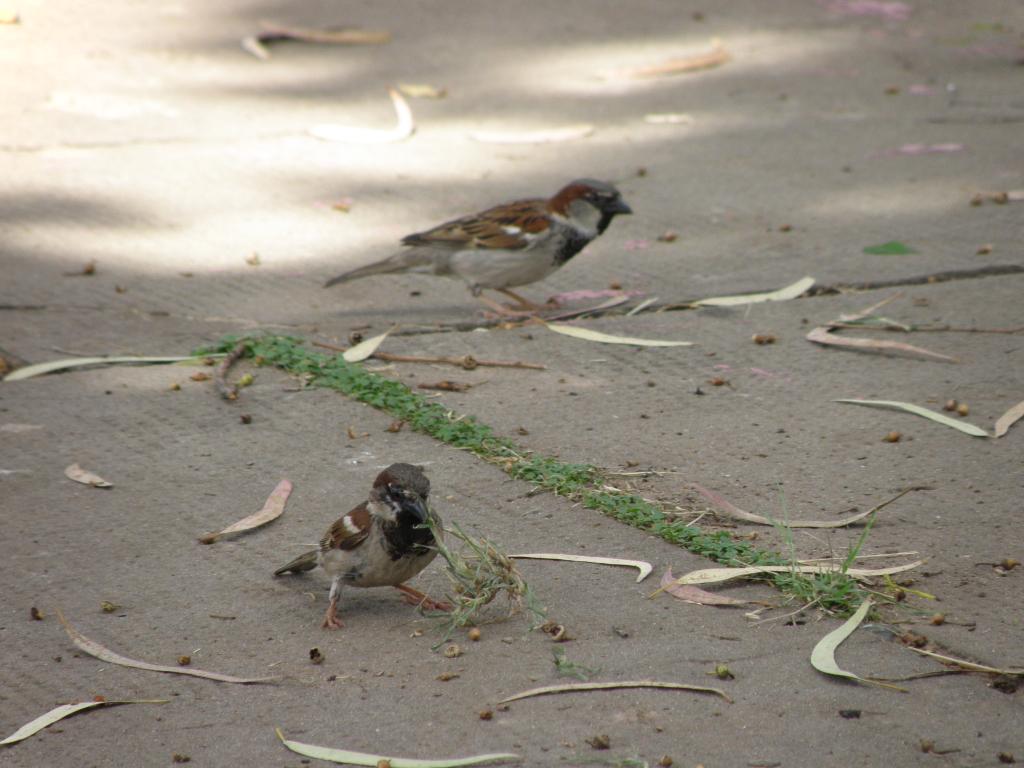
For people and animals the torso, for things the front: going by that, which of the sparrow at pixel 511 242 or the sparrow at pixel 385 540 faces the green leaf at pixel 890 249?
the sparrow at pixel 511 242

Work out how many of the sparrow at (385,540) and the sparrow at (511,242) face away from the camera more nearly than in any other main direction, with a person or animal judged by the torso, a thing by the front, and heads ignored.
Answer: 0

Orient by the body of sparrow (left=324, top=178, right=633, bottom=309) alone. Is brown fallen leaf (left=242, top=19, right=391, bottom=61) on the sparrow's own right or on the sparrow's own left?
on the sparrow's own left

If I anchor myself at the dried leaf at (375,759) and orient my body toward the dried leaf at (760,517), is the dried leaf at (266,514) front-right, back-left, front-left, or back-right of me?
front-left

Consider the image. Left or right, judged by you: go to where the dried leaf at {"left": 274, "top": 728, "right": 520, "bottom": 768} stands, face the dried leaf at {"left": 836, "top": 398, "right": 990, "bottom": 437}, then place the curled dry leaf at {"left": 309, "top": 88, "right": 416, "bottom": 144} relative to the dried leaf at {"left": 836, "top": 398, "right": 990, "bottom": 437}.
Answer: left

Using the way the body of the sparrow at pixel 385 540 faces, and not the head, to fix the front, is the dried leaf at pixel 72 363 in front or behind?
behind

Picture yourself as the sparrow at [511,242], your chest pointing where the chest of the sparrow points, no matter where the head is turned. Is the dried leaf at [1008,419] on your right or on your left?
on your right

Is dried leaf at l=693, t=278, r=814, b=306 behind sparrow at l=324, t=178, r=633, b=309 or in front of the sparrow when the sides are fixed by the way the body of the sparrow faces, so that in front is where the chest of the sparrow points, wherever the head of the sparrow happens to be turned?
in front

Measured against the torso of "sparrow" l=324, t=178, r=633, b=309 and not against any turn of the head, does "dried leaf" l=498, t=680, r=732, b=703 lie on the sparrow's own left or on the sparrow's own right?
on the sparrow's own right

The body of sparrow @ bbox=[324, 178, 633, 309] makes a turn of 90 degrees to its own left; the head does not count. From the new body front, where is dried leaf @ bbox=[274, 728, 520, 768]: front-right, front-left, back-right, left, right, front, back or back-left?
back

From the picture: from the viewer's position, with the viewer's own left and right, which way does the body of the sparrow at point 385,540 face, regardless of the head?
facing the viewer and to the right of the viewer

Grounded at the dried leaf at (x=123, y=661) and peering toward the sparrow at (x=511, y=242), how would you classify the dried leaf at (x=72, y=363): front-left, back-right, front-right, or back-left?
front-left

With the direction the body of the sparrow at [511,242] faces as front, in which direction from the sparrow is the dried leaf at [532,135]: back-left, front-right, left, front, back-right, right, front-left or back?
left

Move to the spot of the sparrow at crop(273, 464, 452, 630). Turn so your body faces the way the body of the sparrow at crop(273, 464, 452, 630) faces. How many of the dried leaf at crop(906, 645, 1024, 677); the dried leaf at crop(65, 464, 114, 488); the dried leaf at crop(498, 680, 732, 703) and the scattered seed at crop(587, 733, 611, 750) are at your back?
1

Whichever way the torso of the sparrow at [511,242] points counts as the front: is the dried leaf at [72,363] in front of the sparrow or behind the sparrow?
behind

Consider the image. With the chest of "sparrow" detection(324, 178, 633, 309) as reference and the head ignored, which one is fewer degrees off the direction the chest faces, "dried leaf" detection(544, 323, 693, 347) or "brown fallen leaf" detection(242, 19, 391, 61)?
the dried leaf

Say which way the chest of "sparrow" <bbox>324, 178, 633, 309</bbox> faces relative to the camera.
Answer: to the viewer's right

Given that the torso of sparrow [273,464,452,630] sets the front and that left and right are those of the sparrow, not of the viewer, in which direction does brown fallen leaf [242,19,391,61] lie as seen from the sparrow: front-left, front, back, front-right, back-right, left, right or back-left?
back-left
